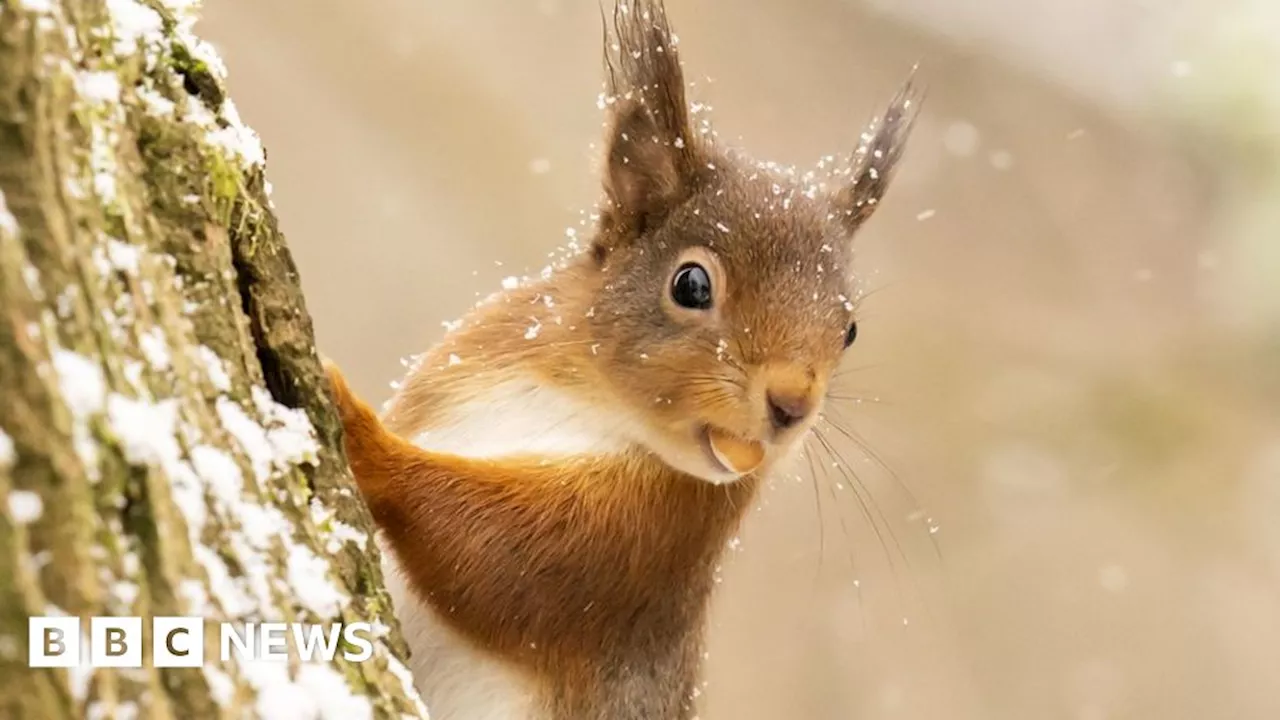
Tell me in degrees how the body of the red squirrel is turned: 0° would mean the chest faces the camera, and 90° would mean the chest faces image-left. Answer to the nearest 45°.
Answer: approximately 315°
